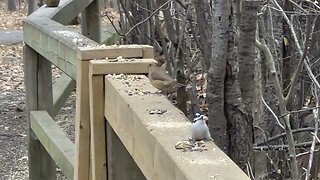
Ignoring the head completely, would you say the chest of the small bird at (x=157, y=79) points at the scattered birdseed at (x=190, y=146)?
no

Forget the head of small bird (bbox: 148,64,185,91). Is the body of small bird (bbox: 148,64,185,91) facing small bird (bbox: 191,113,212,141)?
no
